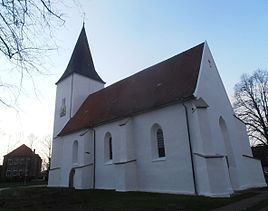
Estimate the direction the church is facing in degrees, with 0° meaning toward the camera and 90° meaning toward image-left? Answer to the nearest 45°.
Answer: approximately 135°
